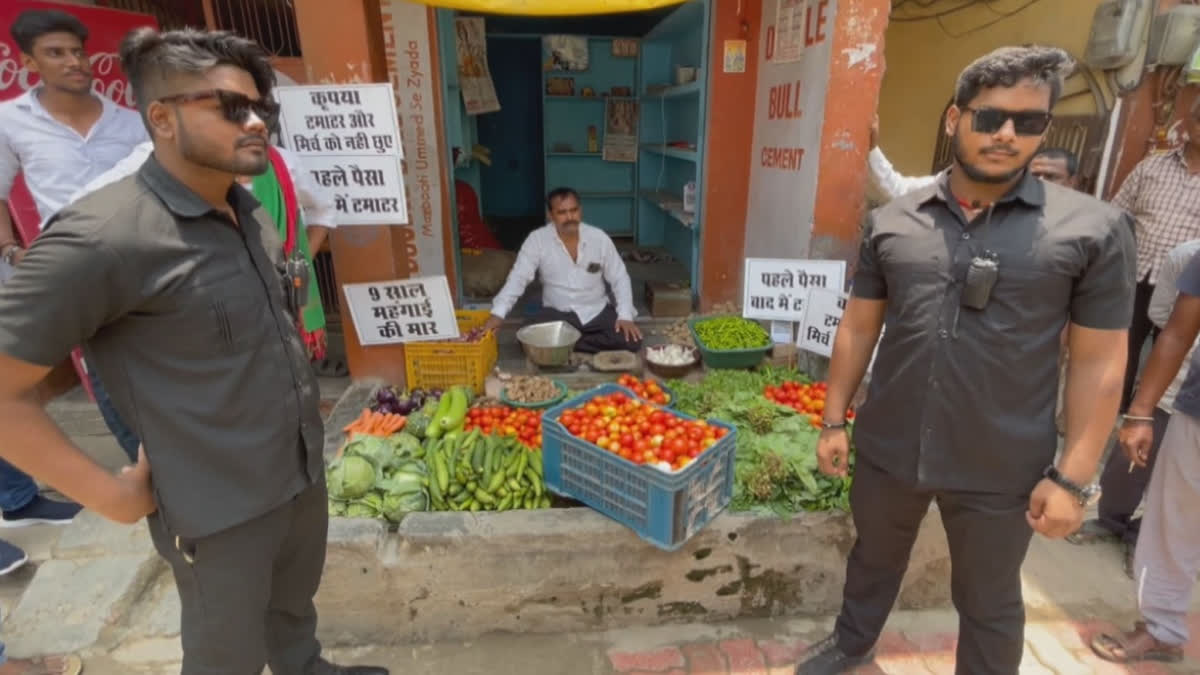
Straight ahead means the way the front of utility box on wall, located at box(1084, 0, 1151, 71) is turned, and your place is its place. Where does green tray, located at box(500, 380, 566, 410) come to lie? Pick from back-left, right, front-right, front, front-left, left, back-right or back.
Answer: front

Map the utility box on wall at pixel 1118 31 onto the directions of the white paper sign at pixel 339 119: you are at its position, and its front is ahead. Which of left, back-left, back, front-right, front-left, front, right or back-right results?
left

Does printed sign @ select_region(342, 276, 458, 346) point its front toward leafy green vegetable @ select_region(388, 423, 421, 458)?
yes

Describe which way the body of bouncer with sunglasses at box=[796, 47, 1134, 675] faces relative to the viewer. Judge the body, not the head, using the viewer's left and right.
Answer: facing the viewer

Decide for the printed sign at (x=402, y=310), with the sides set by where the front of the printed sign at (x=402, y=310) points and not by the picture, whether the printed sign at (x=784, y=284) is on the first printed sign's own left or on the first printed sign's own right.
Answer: on the first printed sign's own left

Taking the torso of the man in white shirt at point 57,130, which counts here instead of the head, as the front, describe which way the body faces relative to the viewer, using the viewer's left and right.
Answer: facing the viewer and to the right of the viewer

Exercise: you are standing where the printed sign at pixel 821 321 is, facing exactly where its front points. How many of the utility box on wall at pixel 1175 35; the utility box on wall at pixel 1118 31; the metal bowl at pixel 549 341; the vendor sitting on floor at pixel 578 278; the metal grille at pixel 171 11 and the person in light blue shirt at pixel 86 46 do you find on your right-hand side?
4

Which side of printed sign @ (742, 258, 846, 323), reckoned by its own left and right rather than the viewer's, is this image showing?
front

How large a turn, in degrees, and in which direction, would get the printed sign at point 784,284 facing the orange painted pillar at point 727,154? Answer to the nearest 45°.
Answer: approximately 180°

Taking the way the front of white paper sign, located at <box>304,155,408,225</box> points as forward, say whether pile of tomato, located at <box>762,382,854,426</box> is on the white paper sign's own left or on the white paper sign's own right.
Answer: on the white paper sign's own left

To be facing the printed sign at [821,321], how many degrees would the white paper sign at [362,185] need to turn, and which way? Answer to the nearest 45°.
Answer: approximately 90° to its left
